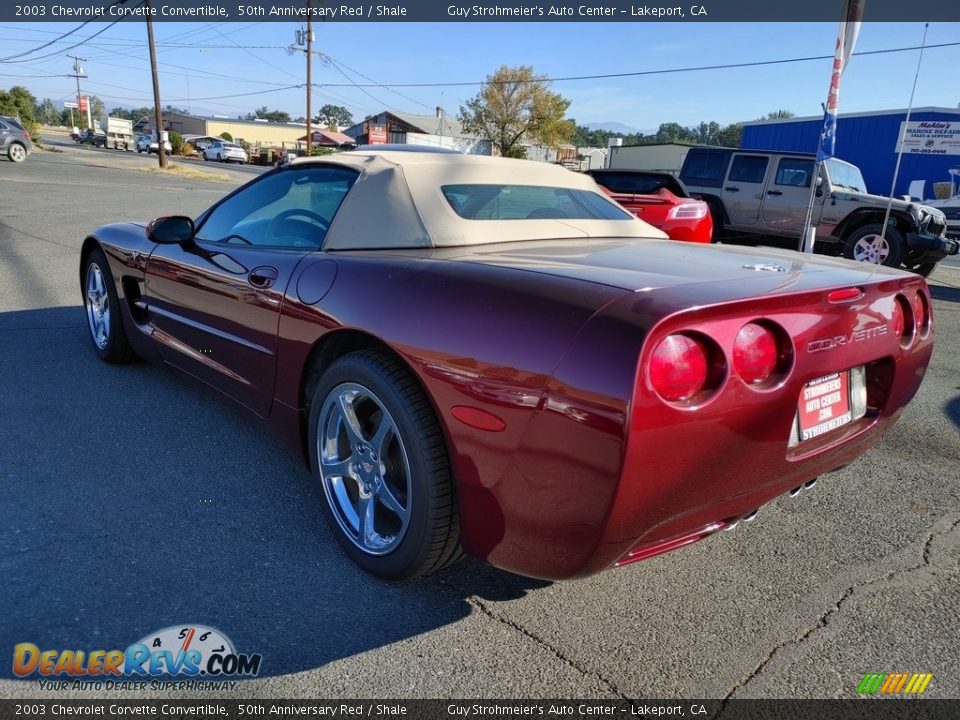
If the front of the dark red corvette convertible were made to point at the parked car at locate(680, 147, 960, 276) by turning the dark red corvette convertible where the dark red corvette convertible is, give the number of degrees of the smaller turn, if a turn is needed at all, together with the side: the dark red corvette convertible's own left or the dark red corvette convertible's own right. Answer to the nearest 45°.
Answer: approximately 90° to the dark red corvette convertible's own right

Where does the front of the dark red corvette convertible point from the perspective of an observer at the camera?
facing away from the viewer and to the left of the viewer

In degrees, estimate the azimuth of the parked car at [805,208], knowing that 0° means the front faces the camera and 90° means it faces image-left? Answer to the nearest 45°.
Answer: approximately 315°

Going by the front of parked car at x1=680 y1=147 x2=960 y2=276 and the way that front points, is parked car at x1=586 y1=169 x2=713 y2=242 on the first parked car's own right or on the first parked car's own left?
on the first parked car's own right

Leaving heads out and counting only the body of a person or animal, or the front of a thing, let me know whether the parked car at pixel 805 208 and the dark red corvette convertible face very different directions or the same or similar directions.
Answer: very different directions

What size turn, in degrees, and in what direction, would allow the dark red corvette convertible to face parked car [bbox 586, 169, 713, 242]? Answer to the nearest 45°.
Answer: approximately 45° to its right

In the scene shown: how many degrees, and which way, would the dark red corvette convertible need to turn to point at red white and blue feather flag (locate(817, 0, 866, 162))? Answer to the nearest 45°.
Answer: approximately 90° to its right

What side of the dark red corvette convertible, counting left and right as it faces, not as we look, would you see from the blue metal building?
right
